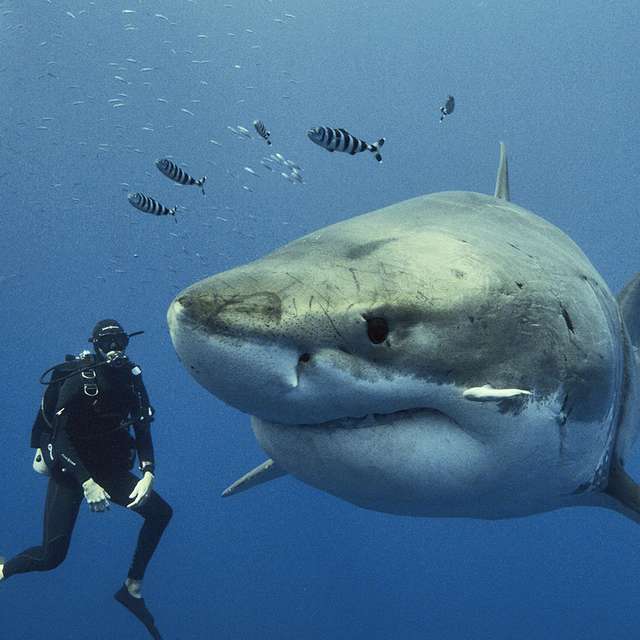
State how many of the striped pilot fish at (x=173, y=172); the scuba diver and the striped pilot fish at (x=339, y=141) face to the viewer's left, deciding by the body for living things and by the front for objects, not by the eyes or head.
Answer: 2

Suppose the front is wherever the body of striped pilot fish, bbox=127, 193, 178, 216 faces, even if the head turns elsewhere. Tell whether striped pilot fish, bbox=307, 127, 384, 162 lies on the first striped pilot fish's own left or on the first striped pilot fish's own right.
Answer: on the first striped pilot fish's own left

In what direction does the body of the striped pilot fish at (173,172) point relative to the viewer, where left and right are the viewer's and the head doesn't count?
facing to the left of the viewer

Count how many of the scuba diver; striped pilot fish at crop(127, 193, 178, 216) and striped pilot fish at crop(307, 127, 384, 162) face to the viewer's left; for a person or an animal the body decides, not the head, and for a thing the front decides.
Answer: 2

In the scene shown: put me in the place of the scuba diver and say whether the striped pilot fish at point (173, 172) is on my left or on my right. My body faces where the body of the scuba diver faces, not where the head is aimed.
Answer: on my left

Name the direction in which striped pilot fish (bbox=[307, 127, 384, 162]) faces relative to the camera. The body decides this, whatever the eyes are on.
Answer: to the viewer's left

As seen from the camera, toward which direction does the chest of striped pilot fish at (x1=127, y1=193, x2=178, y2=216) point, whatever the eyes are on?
to the viewer's left
